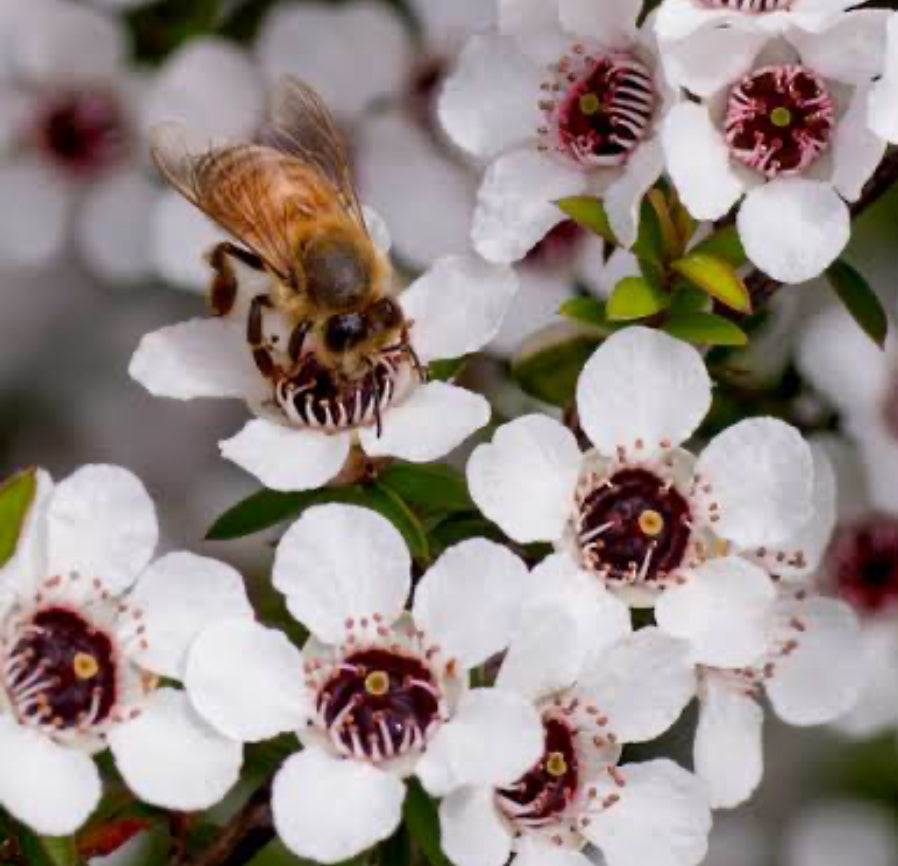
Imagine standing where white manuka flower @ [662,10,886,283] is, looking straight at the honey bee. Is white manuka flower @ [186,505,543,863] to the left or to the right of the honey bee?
left

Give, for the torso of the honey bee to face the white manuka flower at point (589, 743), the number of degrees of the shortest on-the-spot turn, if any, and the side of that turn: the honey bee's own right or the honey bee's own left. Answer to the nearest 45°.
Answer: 0° — it already faces it

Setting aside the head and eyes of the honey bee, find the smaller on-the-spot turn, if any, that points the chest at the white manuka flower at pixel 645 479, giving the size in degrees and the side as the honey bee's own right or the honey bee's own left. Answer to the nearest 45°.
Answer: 0° — it already faces it

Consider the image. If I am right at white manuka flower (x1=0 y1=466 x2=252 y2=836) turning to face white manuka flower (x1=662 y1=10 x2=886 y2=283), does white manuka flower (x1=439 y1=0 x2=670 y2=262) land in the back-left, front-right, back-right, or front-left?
front-left

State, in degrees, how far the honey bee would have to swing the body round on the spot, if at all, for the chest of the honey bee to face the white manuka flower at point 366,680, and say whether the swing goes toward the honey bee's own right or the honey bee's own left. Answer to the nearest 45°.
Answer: approximately 45° to the honey bee's own right

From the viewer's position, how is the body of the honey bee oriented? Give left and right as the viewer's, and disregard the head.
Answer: facing the viewer and to the right of the viewer

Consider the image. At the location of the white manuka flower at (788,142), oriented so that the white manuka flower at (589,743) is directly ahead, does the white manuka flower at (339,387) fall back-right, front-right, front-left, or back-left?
front-right

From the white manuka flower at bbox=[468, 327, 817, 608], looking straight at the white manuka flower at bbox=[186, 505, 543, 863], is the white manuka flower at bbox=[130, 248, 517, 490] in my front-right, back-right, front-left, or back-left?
front-right

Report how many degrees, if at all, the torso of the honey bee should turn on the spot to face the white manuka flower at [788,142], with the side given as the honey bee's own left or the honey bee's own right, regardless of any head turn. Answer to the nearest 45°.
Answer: approximately 45° to the honey bee's own left
